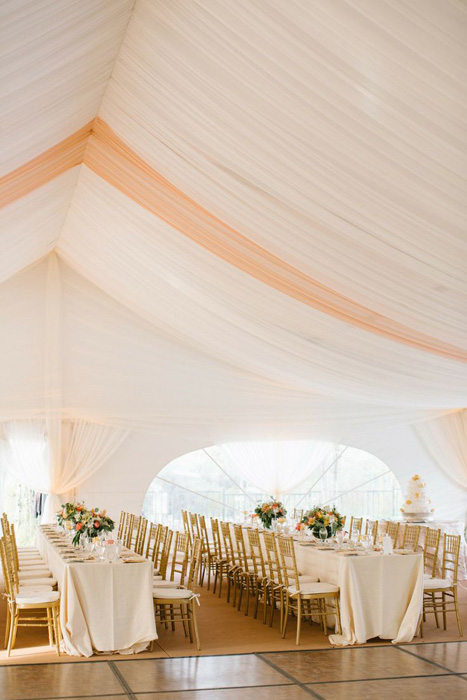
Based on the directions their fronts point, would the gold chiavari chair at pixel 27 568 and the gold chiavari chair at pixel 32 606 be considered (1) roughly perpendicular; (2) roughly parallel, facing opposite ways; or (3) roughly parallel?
roughly parallel

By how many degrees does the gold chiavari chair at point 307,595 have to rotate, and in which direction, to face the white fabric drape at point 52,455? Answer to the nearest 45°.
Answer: approximately 135° to its left

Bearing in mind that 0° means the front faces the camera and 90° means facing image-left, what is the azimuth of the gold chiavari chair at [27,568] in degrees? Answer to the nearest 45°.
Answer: approximately 270°

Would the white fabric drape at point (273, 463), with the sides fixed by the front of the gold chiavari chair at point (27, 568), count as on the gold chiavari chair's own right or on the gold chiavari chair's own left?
on the gold chiavari chair's own left

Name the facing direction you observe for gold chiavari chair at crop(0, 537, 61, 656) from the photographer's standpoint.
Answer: facing to the right of the viewer

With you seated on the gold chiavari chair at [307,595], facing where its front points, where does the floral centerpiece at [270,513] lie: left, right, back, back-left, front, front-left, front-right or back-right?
left

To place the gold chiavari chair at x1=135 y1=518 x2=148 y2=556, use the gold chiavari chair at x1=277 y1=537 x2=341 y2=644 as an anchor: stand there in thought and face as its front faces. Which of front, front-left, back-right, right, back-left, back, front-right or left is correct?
back-left

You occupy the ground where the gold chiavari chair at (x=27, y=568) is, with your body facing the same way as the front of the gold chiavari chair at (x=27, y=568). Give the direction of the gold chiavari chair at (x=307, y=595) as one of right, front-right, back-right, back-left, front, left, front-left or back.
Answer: front-right

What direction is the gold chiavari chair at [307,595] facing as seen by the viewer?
to the viewer's right

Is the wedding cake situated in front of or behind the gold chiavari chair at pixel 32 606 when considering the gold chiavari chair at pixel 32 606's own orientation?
in front

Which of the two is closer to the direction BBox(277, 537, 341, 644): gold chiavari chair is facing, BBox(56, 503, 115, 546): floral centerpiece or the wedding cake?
the wedding cake

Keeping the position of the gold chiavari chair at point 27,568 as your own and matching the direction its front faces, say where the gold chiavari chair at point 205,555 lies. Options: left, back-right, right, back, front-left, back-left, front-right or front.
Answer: front-left
